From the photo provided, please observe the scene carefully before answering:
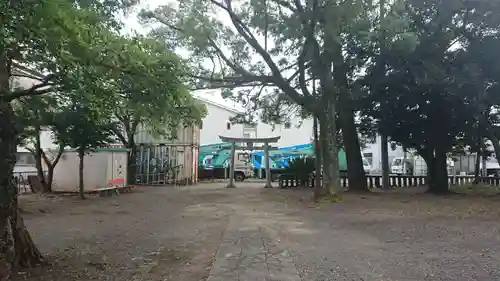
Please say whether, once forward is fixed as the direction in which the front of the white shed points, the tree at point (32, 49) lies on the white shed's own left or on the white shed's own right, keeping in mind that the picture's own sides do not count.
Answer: on the white shed's own right

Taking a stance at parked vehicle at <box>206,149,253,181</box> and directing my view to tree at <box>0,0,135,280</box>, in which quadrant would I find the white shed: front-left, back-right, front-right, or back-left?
front-right

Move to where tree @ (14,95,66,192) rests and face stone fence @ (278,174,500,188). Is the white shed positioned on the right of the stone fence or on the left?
left

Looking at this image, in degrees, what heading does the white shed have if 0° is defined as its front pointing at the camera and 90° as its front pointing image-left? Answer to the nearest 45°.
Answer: approximately 315°

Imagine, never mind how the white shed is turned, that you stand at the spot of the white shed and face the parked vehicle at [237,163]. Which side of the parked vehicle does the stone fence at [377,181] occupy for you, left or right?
right

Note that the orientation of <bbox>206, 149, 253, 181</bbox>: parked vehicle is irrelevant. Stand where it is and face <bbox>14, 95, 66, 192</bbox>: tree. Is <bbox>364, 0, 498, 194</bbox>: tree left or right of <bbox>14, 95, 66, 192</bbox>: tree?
left

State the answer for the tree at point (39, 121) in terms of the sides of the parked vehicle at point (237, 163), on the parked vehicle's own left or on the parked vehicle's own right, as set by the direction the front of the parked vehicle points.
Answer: on the parked vehicle's own right

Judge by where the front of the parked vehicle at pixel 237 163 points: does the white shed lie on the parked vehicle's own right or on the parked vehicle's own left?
on the parked vehicle's own right

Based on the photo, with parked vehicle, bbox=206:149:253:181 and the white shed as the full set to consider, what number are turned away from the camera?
0
